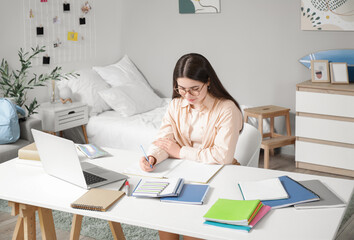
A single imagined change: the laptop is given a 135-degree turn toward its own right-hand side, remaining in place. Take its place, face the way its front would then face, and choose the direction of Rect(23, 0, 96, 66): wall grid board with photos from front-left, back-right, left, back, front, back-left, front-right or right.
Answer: back

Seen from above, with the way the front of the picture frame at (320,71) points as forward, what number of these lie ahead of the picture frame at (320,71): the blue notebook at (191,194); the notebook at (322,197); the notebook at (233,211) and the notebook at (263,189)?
4

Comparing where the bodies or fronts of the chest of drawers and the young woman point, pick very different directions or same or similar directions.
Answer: same or similar directions

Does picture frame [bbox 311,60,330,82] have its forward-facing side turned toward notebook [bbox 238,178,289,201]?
yes

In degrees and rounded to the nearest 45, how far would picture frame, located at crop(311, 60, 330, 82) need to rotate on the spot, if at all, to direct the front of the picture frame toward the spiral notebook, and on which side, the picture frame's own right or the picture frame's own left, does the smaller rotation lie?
0° — it already faces it

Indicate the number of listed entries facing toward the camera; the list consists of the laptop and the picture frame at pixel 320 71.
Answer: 1

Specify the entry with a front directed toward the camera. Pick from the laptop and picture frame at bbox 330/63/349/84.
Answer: the picture frame

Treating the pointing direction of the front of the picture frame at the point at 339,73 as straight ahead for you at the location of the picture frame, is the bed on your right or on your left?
on your right

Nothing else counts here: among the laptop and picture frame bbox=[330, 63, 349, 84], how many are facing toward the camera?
1

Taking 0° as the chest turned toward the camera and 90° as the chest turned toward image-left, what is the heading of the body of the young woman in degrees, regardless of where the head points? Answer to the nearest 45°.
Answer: approximately 45°

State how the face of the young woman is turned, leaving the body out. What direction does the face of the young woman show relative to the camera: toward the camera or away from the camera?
toward the camera

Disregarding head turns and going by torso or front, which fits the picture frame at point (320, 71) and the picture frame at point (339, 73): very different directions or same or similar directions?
same or similar directions

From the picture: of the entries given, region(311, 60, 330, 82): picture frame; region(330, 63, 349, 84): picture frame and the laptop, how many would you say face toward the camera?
2

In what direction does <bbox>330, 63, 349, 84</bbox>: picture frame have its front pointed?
toward the camera

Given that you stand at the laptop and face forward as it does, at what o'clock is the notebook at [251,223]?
The notebook is roughly at 3 o'clock from the laptop.

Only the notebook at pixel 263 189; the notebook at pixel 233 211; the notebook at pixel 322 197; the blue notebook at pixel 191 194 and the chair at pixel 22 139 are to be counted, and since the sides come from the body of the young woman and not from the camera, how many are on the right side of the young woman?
1

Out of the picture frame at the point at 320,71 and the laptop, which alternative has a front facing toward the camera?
the picture frame
